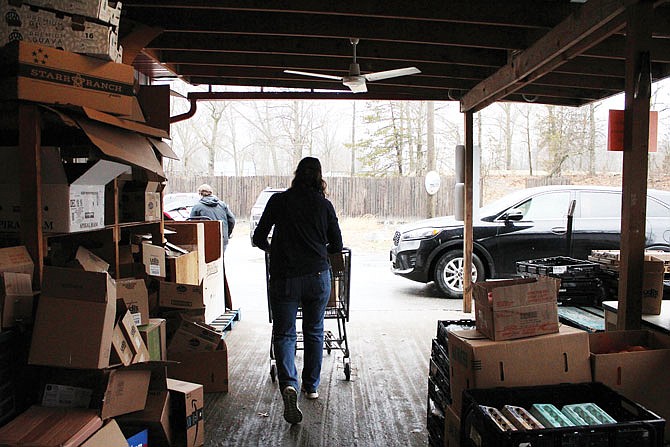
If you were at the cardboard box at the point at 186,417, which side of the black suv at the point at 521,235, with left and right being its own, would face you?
left

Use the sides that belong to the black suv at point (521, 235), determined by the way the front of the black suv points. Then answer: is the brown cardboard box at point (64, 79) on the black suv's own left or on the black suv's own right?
on the black suv's own left

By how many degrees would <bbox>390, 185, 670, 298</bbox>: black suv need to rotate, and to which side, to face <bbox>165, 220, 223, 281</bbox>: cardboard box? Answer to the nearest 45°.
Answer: approximately 45° to its left

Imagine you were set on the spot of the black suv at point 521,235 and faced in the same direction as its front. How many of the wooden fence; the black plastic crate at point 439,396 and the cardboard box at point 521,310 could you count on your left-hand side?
2

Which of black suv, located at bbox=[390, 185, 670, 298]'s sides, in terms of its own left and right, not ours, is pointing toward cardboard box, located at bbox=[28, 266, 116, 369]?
left

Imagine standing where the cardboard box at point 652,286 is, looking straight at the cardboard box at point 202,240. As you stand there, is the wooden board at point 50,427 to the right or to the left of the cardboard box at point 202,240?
left

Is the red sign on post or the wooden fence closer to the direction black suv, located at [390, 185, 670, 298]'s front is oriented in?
the wooden fence

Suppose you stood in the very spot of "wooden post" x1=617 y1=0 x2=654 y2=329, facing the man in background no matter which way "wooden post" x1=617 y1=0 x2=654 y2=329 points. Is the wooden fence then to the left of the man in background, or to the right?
right

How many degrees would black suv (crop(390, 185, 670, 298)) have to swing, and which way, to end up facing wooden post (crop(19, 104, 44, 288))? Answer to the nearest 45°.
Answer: approximately 90° to its left

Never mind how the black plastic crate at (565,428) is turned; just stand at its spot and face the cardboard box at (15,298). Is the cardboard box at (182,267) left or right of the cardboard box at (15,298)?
right

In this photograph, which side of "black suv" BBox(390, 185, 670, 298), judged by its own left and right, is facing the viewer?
left

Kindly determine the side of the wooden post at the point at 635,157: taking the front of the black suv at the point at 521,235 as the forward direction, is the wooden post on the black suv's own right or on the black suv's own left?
on the black suv's own left
